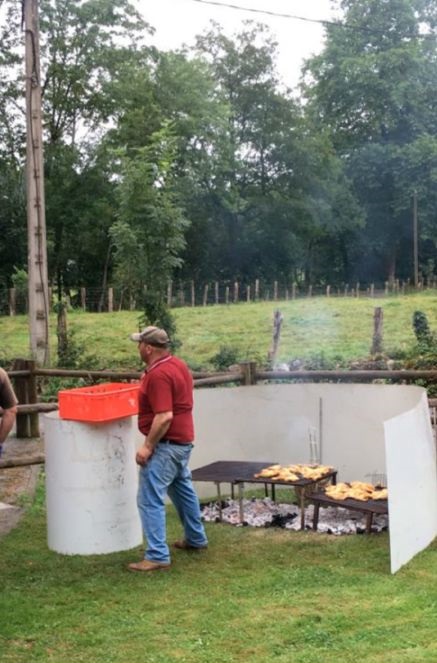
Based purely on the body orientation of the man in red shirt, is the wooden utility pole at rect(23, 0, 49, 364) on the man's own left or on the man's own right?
on the man's own right

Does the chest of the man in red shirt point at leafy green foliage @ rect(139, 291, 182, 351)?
no

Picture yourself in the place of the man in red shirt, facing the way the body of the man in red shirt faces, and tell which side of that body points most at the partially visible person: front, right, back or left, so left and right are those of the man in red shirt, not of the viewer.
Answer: front

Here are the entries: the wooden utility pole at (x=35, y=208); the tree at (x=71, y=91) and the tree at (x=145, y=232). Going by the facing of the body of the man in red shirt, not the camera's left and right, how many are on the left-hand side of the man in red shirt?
0

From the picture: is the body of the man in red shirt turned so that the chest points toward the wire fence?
no

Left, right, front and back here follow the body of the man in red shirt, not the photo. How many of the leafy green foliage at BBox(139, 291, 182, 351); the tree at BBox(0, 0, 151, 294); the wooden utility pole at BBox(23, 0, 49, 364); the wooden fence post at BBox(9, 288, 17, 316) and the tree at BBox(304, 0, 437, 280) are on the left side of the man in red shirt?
0

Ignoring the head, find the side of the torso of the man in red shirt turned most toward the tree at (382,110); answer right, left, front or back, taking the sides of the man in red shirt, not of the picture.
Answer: right

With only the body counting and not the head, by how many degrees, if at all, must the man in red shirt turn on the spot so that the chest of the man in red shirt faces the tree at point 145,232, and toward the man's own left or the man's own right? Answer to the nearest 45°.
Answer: approximately 90° to the man's own right

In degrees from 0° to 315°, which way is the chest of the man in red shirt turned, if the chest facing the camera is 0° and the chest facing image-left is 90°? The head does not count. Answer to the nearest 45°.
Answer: approximately 90°

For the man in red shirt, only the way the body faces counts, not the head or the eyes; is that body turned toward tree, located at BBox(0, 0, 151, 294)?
no

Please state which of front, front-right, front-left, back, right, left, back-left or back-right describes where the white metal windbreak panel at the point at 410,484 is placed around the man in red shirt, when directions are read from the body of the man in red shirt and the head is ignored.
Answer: back

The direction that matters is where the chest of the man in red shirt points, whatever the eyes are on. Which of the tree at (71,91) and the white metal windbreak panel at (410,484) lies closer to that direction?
the tree

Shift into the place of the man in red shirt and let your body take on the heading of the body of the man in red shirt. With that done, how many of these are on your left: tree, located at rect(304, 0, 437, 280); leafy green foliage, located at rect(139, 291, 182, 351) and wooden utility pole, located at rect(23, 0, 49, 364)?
0
